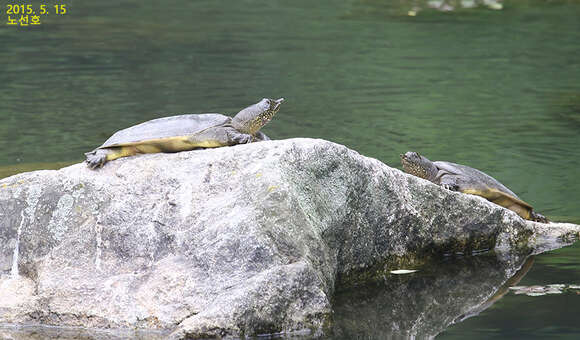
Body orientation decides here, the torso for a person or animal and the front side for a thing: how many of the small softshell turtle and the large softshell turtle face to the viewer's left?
1

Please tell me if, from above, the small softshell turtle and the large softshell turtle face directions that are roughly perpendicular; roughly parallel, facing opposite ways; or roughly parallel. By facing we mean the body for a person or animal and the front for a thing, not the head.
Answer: roughly parallel, facing opposite ways

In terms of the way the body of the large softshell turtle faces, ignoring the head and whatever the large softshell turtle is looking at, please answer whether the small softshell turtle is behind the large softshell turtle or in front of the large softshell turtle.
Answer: in front

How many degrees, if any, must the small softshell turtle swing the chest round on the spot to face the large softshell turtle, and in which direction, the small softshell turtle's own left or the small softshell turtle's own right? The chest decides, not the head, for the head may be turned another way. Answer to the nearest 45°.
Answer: approximately 45° to the small softshell turtle's own left

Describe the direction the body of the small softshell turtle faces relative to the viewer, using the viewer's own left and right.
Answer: facing to the left of the viewer

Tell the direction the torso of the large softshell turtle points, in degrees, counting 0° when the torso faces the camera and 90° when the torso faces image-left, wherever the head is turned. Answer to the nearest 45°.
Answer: approximately 270°
